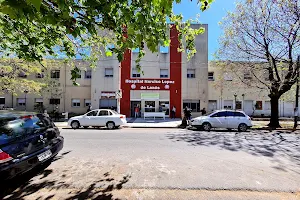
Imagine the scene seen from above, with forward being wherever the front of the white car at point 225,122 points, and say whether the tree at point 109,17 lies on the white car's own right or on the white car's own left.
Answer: on the white car's own left

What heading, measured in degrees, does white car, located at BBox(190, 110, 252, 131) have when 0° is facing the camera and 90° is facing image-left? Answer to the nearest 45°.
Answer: approximately 90°

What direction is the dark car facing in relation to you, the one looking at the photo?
facing away from the viewer and to the left of the viewer

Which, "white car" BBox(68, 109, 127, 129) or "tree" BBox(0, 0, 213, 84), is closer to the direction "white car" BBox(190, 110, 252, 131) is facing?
the white car

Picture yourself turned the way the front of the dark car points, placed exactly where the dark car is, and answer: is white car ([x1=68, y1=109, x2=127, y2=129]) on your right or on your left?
on your right
